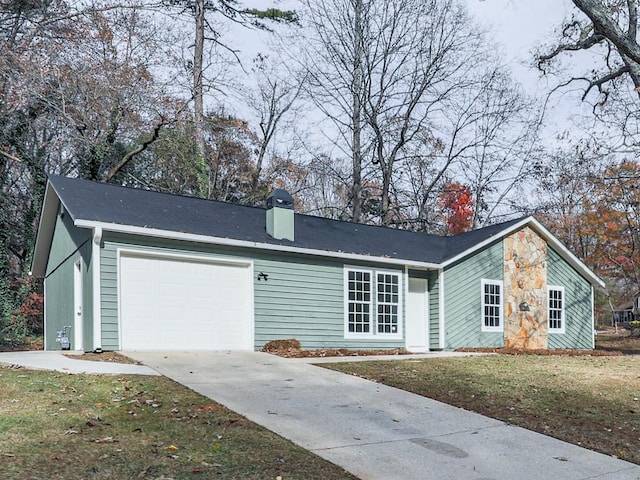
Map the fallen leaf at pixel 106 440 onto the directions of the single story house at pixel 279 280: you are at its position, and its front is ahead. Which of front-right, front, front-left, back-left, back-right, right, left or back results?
front-right

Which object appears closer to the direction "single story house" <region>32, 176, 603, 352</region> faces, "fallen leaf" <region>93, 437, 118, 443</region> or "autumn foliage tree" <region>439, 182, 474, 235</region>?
the fallen leaf

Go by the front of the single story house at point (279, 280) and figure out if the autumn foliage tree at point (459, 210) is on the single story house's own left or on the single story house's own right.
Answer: on the single story house's own left

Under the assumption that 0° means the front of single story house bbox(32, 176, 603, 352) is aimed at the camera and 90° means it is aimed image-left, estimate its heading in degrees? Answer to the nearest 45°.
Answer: approximately 315°
